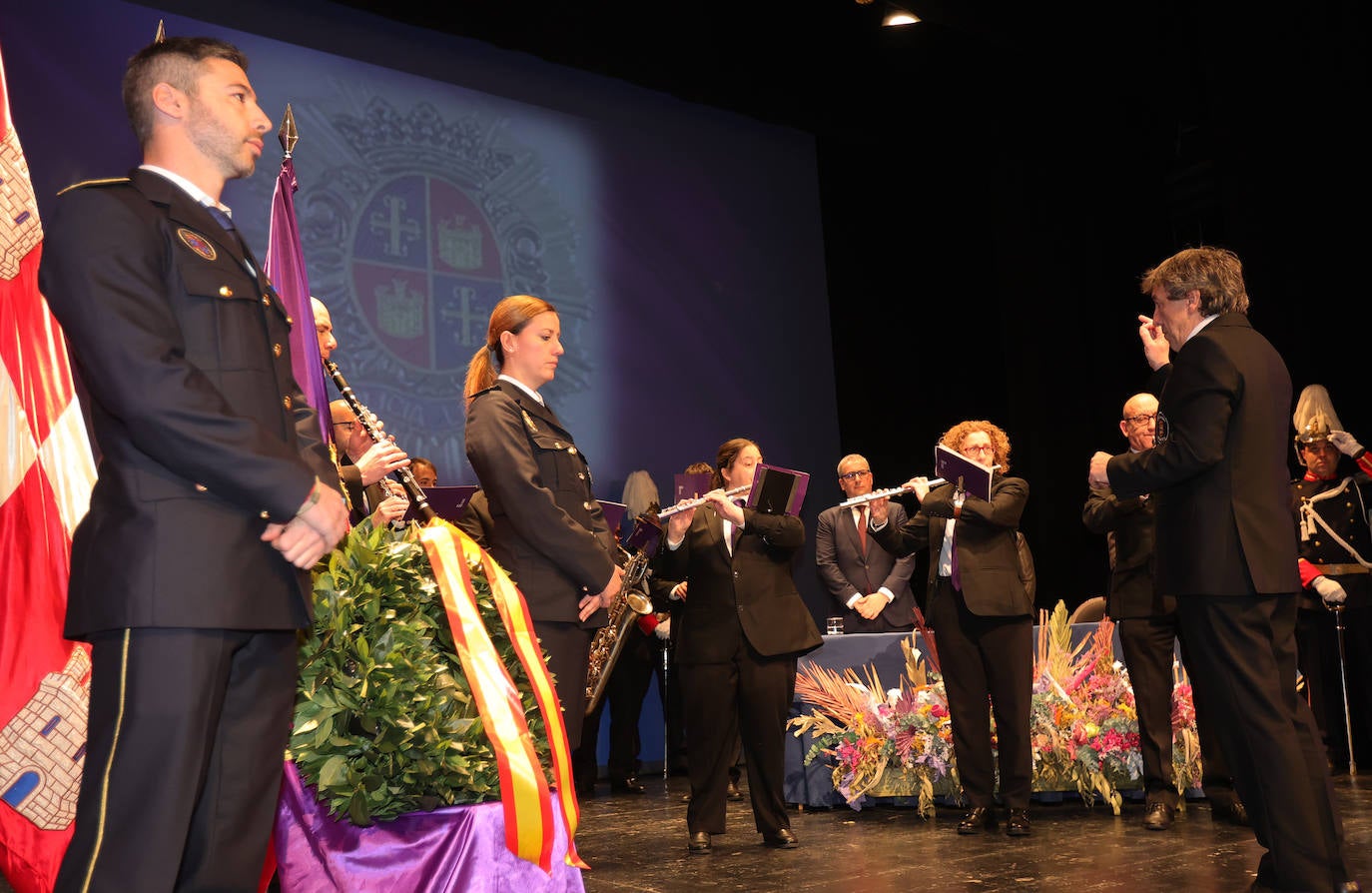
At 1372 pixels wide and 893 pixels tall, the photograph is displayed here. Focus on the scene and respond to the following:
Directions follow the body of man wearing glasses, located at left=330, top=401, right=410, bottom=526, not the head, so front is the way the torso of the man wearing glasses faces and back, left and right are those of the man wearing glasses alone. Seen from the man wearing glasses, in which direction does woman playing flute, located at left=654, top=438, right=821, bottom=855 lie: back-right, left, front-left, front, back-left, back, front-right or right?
front-left

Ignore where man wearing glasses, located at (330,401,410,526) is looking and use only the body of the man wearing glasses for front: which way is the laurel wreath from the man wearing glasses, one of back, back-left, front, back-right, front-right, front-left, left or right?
right

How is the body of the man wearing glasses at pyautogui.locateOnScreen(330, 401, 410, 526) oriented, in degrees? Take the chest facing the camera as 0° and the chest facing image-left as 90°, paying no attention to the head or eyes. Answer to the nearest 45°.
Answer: approximately 270°

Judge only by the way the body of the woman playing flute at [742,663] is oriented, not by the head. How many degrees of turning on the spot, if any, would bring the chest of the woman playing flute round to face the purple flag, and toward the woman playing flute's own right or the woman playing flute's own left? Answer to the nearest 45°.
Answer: approximately 45° to the woman playing flute's own right

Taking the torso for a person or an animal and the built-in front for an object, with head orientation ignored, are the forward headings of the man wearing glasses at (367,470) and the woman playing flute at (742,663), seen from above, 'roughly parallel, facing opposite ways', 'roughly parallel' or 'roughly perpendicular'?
roughly perpendicular
